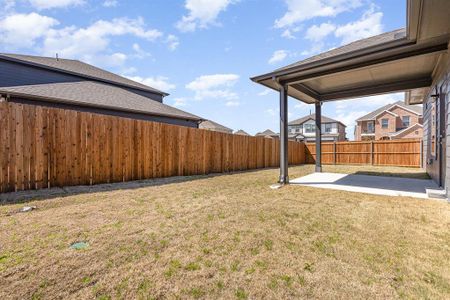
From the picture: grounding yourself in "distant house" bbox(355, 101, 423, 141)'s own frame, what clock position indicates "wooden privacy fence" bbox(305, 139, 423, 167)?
The wooden privacy fence is roughly at 12 o'clock from the distant house.

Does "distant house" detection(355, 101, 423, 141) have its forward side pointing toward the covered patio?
yes

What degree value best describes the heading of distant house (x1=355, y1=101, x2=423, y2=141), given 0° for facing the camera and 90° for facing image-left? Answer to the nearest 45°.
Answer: approximately 0°

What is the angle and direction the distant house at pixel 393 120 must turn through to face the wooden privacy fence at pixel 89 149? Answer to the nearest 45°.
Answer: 0° — it already faces it

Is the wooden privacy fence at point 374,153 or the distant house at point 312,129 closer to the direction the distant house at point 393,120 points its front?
the wooden privacy fence

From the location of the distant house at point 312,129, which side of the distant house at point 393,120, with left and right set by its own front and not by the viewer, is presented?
right

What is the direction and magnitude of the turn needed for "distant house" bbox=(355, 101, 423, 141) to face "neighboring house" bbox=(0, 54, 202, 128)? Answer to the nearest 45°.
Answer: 0° — it already faces it
